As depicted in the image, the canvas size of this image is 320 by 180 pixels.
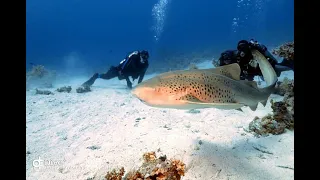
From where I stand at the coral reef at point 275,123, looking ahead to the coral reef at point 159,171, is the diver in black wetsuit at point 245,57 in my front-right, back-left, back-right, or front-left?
back-right

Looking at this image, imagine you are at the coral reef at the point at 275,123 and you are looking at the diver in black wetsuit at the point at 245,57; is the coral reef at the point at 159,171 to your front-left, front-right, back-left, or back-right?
back-left

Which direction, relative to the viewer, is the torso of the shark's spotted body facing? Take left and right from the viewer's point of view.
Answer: facing to the left of the viewer

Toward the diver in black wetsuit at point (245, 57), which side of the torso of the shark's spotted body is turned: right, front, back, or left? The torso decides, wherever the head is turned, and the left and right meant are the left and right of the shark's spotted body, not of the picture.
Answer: right
